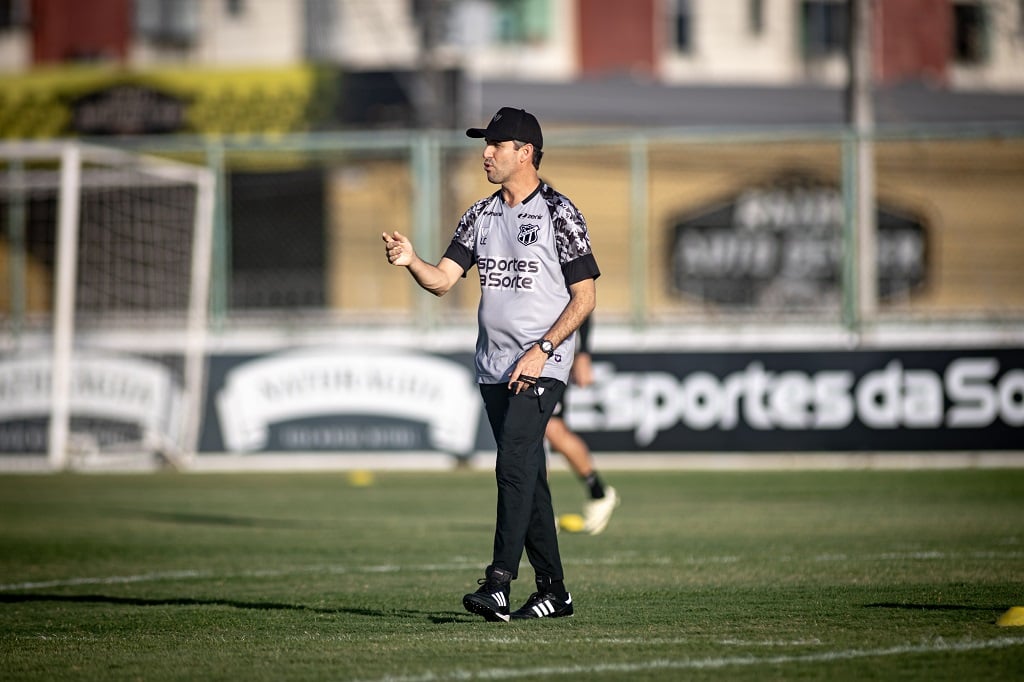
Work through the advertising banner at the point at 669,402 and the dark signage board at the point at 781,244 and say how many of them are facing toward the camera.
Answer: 2

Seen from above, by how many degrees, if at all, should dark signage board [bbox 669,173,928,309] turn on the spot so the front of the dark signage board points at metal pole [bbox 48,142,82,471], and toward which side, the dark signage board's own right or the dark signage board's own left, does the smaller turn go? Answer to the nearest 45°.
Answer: approximately 45° to the dark signage board's own right

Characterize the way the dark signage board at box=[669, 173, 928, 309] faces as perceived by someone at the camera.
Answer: facing the viewer

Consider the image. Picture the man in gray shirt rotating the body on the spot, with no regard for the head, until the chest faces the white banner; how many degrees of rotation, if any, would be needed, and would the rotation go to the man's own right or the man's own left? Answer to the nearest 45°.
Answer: approximately 135° to the man's own right

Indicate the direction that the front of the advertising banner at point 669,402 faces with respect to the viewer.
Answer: facing the viewer

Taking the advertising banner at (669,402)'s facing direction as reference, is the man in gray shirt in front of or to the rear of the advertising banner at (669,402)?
in front

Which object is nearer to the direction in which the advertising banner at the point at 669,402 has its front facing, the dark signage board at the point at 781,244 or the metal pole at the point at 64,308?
the metal pole

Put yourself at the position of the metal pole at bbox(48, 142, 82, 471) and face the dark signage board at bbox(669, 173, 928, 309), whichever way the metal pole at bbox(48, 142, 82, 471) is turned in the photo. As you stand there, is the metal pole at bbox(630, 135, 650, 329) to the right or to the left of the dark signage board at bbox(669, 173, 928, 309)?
right

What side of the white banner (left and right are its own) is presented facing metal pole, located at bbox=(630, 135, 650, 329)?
left

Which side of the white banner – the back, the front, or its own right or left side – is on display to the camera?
front

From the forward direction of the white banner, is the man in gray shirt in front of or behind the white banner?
in front

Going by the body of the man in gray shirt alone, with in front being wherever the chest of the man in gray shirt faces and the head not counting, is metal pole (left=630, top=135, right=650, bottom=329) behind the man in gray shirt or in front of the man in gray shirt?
behind

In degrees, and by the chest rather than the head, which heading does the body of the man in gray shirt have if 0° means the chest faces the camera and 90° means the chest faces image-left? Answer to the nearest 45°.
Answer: approximately 45°

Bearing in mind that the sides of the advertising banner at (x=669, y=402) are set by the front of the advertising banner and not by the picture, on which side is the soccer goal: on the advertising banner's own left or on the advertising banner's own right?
on the advertising banner's own right

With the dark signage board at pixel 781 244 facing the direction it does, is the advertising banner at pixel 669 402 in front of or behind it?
in front

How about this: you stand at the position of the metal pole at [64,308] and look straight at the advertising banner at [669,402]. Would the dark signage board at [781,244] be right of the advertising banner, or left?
left
